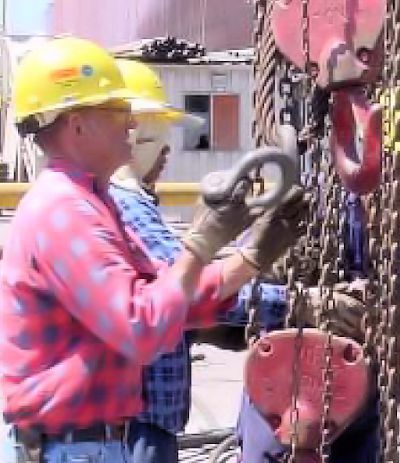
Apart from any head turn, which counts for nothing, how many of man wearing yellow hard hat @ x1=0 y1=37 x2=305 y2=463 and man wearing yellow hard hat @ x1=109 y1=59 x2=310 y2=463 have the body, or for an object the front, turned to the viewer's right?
2

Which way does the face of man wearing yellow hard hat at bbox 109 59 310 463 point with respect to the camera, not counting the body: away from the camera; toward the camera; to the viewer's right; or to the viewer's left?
to the viewer's right

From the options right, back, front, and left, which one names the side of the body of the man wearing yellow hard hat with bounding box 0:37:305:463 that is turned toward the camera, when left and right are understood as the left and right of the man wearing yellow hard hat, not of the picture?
right

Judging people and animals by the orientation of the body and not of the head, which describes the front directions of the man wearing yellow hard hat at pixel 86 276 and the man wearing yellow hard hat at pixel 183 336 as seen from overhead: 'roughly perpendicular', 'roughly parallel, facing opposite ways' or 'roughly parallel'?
roughly parallel

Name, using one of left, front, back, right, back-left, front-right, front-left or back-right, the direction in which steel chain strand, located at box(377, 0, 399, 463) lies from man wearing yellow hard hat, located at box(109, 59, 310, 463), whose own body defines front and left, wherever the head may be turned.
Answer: front-right

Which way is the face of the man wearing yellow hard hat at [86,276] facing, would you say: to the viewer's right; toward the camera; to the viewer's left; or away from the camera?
to the viewer's right

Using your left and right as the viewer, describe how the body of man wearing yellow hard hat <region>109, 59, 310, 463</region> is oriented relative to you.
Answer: facing to the right of the viewer

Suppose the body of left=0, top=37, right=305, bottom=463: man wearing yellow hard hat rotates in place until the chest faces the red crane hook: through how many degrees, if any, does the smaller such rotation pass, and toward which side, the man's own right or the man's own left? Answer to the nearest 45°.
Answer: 0° — they already face it

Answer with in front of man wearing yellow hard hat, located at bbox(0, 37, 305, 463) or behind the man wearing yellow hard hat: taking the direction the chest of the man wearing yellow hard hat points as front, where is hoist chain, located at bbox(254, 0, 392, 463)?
in front

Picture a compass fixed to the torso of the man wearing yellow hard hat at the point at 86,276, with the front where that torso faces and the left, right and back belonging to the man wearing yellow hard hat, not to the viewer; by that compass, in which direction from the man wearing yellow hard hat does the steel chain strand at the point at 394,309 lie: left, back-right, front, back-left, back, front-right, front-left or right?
front
